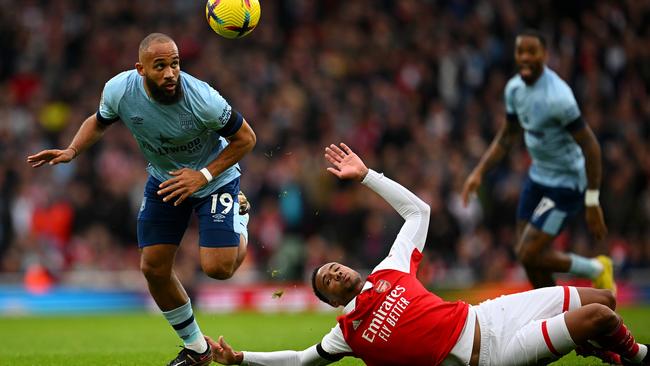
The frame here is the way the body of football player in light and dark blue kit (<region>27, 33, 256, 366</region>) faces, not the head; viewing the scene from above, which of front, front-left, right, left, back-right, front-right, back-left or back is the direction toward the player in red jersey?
front-left

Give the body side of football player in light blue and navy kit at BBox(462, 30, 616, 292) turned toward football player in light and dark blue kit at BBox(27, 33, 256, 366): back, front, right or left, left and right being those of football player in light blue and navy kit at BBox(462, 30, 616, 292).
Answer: front

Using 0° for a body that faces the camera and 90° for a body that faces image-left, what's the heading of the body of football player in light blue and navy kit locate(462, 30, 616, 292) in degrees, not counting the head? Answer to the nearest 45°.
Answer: approximately 45°

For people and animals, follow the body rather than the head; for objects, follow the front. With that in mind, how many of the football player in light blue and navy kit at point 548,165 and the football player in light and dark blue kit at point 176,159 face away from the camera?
0

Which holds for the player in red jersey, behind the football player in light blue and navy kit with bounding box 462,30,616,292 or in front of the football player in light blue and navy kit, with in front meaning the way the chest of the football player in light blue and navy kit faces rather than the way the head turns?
in front

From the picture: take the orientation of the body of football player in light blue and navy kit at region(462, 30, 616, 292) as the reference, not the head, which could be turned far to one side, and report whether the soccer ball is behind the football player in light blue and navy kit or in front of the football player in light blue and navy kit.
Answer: in front

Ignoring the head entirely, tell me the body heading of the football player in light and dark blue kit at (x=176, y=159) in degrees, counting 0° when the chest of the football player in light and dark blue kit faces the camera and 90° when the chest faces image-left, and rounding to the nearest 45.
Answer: approximately 0°
